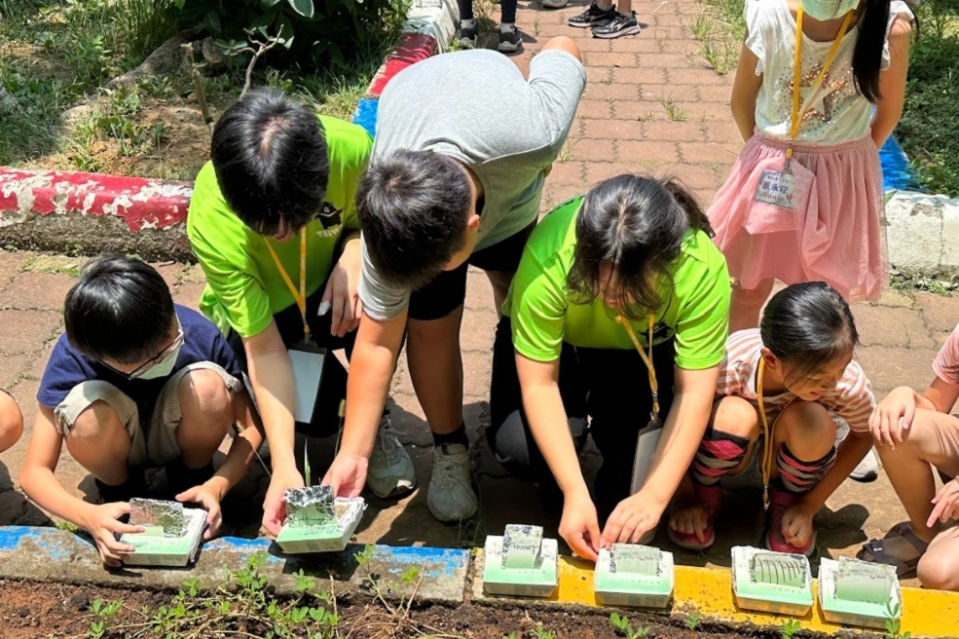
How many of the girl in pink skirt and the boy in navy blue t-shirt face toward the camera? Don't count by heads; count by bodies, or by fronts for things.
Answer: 2

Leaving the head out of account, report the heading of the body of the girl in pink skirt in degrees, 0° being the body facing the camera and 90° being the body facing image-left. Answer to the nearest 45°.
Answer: approximately 0°

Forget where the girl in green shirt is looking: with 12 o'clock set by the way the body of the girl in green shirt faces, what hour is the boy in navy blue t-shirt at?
The boy in navy blue t-shirt is roughly at 3 o'clock from the girl in green shirt.

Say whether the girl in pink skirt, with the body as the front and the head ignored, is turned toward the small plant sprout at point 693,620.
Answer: yes

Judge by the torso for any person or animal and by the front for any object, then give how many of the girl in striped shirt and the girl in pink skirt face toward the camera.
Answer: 2

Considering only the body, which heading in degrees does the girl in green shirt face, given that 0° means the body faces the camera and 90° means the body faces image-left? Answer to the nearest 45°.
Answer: approximately 0°

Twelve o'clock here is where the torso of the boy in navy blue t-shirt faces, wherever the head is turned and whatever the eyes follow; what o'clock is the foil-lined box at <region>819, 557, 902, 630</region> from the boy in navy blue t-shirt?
The foil-lined box is roughly at 10 o'clock from the boy in navy blue t-shirt.

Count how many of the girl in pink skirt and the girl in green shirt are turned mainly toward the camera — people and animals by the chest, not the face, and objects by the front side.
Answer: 2

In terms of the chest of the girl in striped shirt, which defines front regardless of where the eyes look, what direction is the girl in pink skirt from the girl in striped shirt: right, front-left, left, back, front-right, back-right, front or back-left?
back
